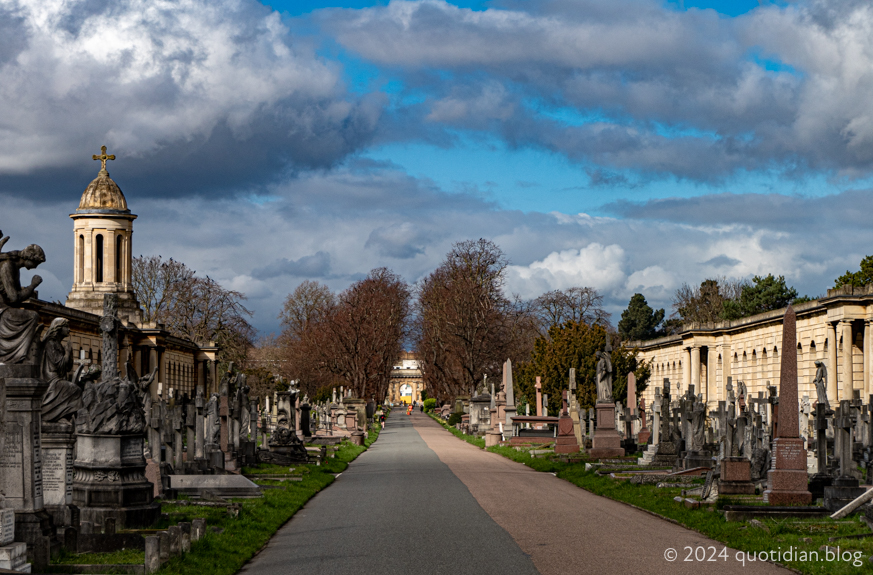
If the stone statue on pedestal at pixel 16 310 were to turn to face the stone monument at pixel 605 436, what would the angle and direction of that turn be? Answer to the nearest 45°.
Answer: approximately 45° to its left

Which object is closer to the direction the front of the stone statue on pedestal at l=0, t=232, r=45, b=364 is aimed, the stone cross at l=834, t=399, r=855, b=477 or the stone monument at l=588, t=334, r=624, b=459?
the stone cross

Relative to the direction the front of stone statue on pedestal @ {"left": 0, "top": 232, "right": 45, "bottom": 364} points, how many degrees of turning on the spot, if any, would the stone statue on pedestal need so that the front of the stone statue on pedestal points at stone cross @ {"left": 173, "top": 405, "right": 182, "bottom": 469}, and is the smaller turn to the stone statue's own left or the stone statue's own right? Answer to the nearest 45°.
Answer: approximately 90° to the stone statue's own left

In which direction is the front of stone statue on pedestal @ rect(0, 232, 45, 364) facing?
to the viewer's right

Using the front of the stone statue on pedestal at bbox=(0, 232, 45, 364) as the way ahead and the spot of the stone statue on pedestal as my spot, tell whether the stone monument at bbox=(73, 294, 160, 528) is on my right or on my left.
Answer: on my left

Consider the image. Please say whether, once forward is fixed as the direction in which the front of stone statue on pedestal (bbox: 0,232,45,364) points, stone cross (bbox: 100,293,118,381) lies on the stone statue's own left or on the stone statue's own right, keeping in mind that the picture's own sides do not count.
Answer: on the stone statue's own left
